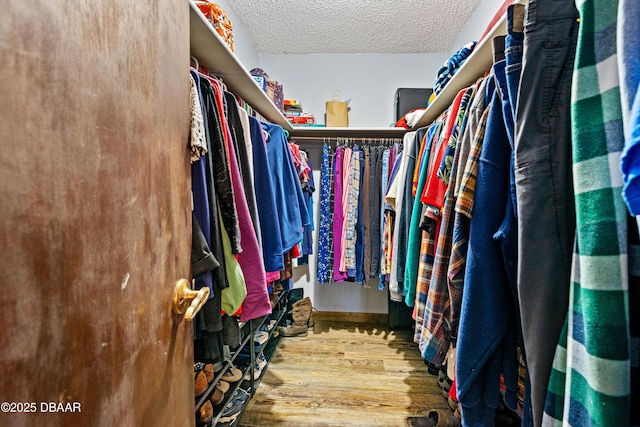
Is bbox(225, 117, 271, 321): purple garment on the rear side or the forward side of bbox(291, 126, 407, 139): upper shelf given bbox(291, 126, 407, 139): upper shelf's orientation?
on the forward side

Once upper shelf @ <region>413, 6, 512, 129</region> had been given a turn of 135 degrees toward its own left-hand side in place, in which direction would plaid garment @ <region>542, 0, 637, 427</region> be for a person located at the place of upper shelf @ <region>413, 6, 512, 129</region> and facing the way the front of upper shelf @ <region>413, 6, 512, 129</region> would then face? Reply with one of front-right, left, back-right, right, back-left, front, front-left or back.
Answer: front-right

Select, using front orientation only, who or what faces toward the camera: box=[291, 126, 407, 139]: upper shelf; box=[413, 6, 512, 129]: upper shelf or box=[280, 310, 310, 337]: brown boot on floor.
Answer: box=[291, 126, 407, 139]: upper shelf

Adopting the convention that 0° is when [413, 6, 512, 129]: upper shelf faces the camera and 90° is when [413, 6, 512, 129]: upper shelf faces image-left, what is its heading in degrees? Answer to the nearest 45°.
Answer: approximately 90°

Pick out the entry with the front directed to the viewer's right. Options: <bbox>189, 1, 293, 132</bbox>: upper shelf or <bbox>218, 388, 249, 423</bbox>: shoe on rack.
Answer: the upper shelf

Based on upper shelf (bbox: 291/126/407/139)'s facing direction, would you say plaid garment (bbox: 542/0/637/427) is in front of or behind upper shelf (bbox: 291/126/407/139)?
in front

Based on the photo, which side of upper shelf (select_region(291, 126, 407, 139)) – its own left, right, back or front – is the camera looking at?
front

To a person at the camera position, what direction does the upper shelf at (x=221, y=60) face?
facing to the right of the viewer
